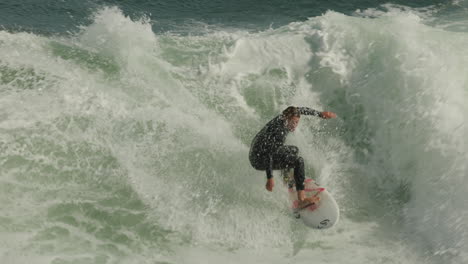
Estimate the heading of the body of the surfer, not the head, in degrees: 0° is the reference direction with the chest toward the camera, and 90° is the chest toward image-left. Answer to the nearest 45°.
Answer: approximately 270°
